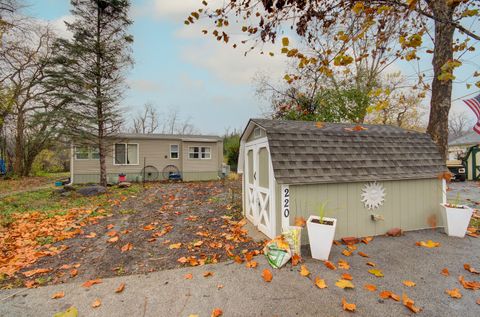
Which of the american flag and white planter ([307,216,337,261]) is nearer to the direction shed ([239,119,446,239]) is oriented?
the white planter

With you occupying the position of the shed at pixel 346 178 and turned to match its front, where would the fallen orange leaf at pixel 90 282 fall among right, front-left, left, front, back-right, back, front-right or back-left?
front-left

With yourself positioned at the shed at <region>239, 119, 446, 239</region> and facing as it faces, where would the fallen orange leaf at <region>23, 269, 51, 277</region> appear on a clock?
The fallen orange leaf is roughly at 11 o'clock from the shed.

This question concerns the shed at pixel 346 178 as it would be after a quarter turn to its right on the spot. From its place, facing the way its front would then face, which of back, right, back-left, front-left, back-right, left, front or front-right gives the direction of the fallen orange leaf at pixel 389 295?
back

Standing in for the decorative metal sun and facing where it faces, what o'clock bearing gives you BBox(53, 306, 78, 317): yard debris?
The yard debris is roughly at 1 o'clock from the decorative metal sun.

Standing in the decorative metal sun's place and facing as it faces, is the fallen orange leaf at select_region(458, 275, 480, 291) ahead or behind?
ahead

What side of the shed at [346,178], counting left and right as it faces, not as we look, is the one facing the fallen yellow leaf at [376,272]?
left

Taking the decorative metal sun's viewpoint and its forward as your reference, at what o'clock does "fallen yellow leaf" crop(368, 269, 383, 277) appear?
The fallen yellow leaf is roughly at 12 o'clock from the decorative metal sun.

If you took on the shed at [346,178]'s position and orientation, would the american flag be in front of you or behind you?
behind

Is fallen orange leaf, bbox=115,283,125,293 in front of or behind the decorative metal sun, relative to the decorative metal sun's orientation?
in front

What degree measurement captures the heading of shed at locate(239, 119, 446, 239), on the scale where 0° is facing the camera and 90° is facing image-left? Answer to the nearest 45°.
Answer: approximately 90°

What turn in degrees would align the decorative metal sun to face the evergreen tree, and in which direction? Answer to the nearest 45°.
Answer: approximately 90° to its right

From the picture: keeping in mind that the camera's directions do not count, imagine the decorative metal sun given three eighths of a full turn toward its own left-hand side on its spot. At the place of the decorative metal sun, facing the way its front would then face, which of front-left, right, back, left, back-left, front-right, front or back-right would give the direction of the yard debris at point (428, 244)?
front-right
